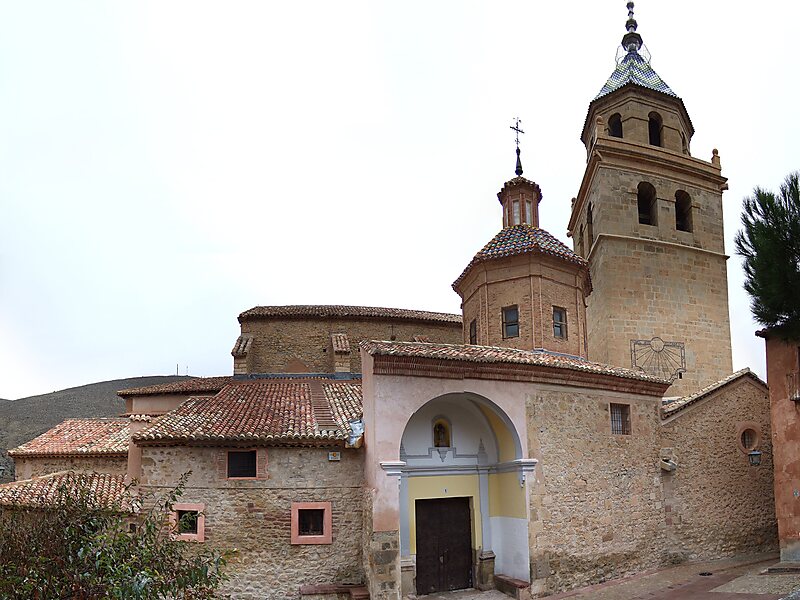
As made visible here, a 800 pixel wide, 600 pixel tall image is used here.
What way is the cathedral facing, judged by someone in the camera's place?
facing the viewer

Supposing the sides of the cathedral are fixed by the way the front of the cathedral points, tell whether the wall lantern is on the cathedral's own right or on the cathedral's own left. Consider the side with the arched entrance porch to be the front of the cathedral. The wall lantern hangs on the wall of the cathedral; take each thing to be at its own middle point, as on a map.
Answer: on the cathedral's own left
